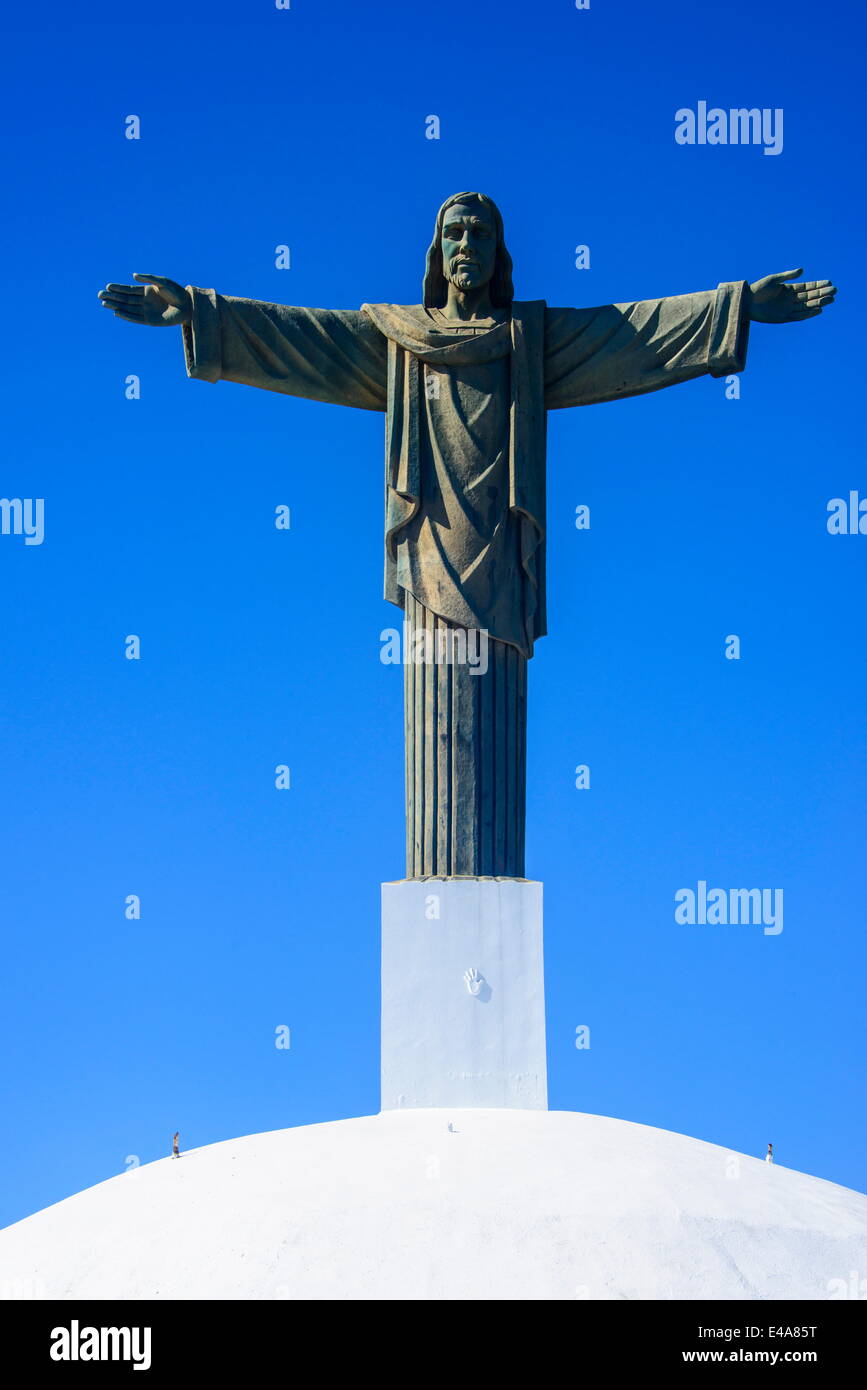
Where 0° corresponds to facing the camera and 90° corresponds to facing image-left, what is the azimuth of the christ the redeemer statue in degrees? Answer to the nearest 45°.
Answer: approximately 0°
